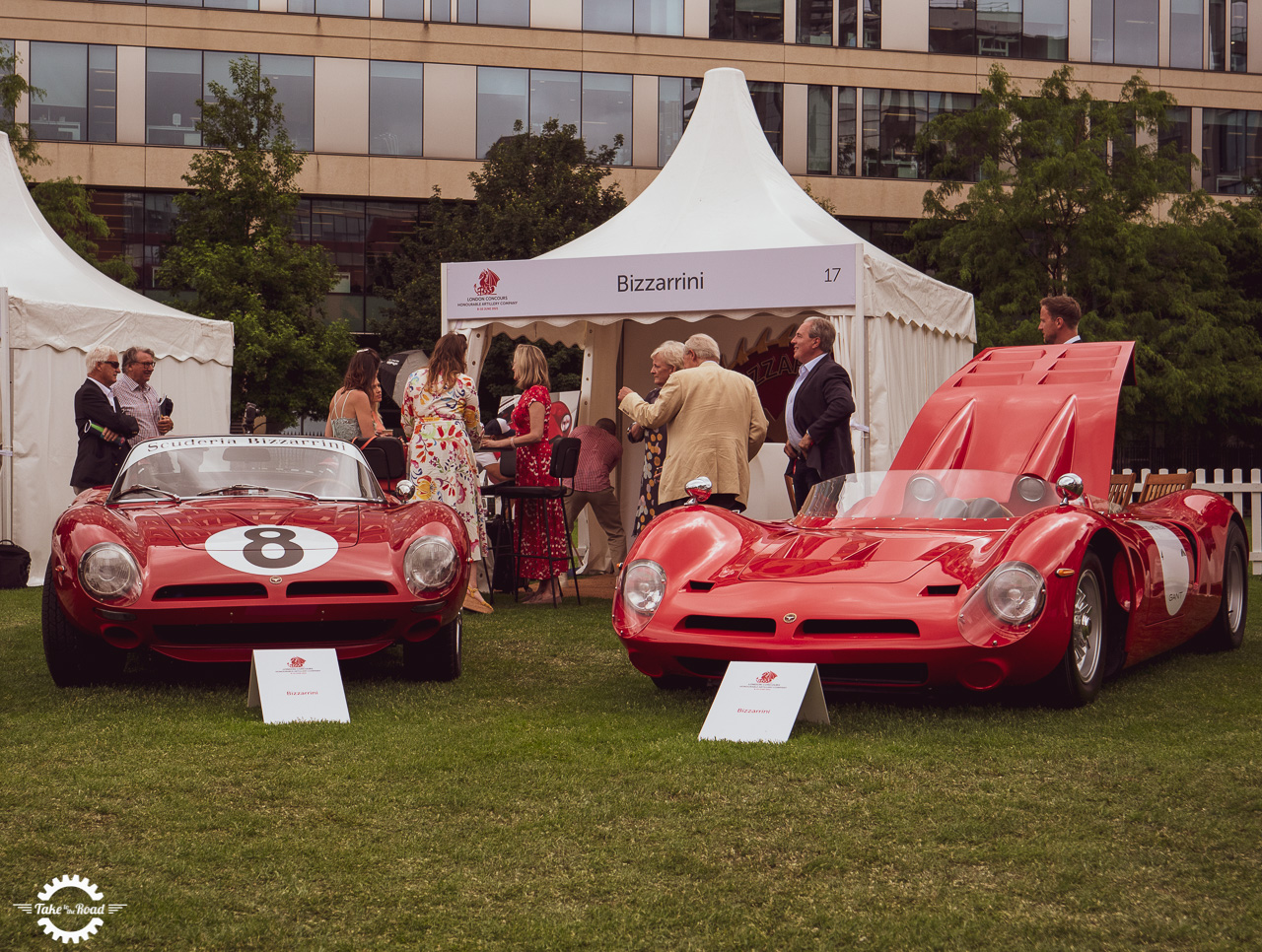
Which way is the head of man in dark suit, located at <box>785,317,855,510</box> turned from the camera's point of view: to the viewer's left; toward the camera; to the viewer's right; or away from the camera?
to the viewer's left

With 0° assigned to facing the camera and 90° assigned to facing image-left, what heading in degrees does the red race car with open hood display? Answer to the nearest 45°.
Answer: approximately 45°

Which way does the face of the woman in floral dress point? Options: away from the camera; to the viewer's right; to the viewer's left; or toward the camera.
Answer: away from the camera

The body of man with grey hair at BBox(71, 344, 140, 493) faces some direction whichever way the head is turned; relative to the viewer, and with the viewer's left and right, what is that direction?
facing to the right of the viewer

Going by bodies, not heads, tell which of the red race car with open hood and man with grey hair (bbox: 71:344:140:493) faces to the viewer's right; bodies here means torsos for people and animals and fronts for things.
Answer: the man with grey hair

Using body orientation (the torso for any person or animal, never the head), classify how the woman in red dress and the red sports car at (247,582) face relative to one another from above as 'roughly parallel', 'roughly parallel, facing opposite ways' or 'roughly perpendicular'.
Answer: roughly perpendicular

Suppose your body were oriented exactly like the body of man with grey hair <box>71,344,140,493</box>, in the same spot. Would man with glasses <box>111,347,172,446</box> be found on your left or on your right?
on your left

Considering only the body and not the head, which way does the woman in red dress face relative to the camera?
to the viewer's left

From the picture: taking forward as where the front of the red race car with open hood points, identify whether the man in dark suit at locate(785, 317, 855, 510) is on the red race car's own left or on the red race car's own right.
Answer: on the red race car's own right

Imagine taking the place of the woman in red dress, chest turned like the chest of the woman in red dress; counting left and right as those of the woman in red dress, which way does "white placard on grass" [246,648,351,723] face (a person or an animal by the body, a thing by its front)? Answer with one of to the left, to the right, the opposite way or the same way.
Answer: to the left
